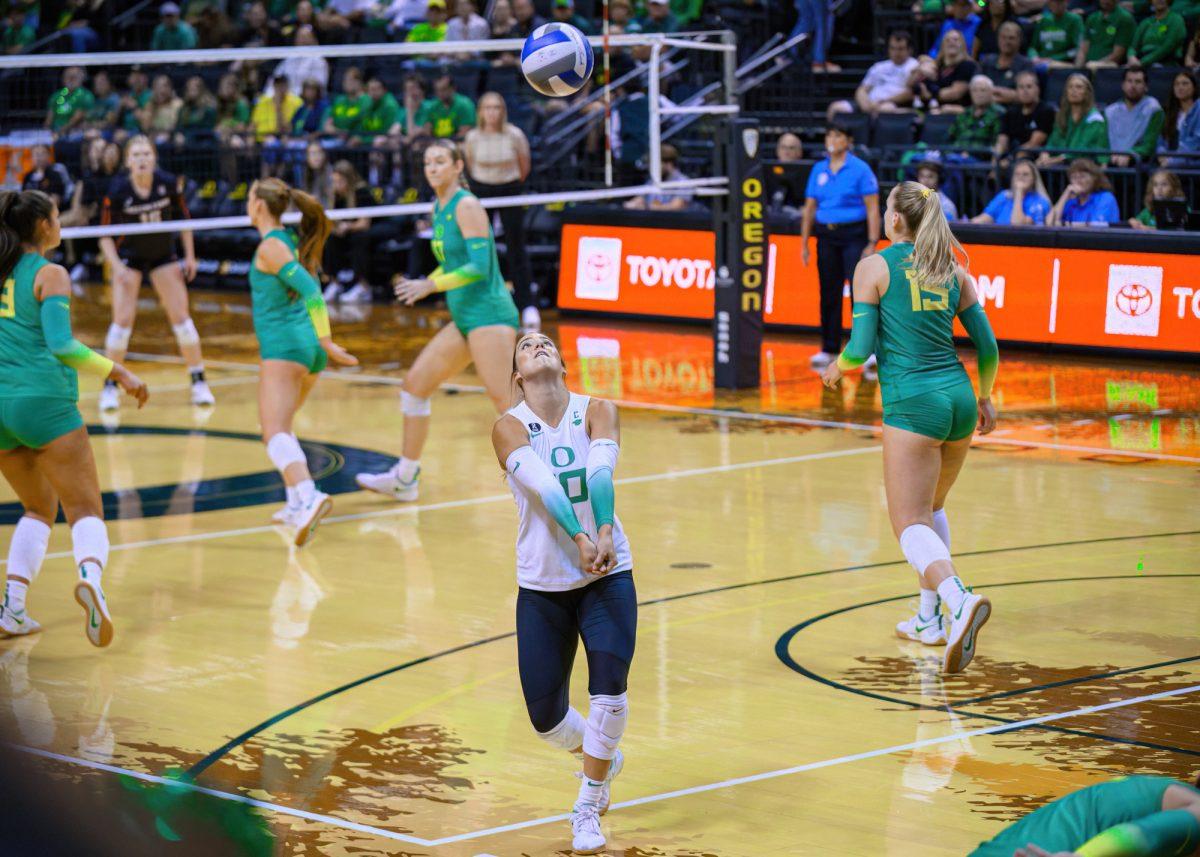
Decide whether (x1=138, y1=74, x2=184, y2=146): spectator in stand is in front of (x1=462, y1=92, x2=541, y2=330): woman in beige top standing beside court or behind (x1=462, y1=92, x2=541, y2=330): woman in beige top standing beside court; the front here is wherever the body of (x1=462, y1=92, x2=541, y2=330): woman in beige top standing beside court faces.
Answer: behind

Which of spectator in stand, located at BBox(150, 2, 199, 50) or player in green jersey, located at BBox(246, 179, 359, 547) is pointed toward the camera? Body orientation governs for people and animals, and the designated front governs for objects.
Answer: the spectator in stand

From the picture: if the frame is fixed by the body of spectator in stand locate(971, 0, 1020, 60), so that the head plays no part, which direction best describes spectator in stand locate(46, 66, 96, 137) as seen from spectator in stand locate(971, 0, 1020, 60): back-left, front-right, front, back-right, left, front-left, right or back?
right

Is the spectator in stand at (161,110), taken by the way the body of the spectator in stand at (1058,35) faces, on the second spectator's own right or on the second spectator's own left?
on the second spectator's own right

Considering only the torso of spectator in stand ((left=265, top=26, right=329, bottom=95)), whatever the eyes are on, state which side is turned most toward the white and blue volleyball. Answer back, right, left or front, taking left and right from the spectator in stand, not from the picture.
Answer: front

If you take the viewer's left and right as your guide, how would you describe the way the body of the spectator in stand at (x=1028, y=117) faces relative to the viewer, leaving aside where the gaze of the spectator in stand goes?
facing the viewer

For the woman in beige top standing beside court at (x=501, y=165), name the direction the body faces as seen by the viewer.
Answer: toward the camera

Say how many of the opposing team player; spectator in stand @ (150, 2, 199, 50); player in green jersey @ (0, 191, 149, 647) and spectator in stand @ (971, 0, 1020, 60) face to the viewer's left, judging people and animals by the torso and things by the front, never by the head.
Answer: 0

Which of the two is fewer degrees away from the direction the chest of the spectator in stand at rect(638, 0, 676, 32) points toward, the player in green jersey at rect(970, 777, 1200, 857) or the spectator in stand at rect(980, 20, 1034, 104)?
the player in green jersey

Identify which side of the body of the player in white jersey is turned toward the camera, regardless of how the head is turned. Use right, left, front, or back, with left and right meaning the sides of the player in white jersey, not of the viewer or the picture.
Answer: front

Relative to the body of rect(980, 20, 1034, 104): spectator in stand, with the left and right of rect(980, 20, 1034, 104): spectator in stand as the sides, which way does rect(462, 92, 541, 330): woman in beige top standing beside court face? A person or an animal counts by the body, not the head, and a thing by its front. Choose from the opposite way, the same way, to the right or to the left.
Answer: the same way

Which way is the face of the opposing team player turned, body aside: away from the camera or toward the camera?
toward the camera

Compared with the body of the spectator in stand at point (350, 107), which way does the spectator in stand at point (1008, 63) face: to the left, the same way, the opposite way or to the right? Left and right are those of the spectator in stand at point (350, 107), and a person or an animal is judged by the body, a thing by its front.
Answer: the same way

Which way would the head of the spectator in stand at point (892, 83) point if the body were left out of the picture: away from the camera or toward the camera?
toward the camera

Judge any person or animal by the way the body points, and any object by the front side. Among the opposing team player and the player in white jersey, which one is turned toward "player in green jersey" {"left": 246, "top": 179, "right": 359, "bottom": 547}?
the opposing team player

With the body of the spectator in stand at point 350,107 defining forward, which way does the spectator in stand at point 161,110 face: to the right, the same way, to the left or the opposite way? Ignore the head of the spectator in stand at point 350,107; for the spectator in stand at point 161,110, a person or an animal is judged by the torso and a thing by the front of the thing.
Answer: the same way

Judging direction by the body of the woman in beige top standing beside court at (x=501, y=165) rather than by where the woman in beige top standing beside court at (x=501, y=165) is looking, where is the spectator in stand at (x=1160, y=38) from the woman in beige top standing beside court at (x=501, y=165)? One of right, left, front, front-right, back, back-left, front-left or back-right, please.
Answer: left

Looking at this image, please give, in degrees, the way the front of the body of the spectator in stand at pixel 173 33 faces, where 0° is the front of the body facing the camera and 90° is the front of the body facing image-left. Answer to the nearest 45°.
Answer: approximately 0°

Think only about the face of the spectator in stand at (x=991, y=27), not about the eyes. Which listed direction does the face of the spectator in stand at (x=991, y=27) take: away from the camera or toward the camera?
toward the camera
